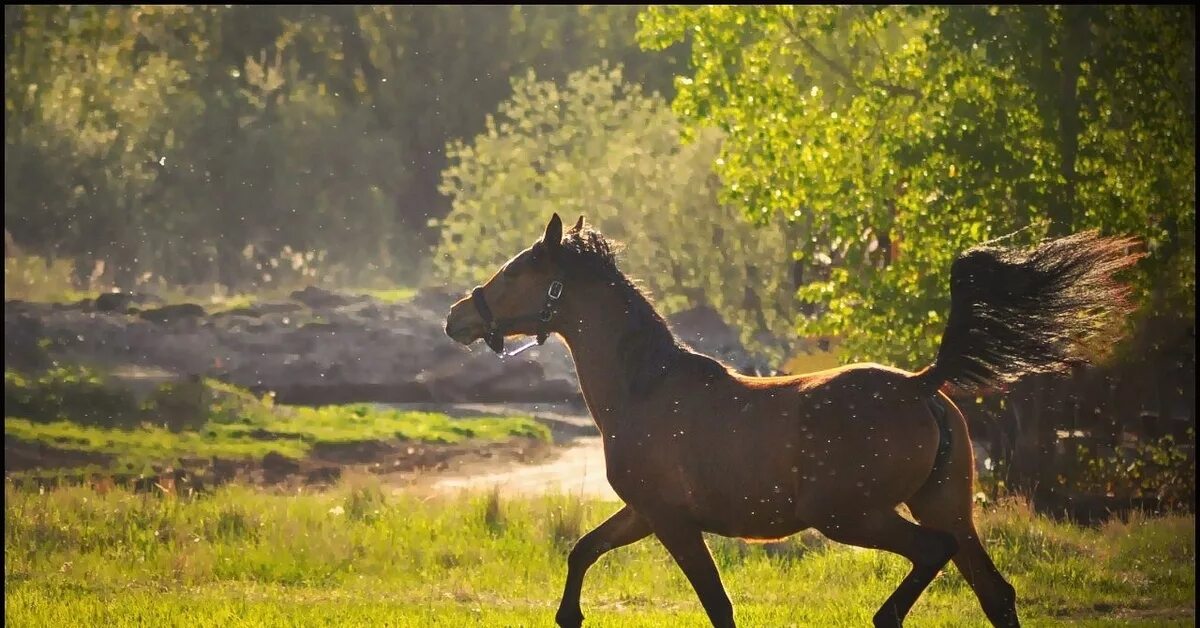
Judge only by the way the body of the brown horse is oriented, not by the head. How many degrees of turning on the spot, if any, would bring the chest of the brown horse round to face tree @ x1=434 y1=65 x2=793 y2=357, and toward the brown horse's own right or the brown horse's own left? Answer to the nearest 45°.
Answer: approximately 90° to the brown horse's own right

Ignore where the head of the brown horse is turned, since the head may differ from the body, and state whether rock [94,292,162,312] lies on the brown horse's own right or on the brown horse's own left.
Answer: on the brown horse's own right

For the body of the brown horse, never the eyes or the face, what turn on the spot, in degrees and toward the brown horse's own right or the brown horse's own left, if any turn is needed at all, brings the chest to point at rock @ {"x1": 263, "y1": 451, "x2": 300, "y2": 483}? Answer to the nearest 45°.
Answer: approximately 45° to the brown horse's own right

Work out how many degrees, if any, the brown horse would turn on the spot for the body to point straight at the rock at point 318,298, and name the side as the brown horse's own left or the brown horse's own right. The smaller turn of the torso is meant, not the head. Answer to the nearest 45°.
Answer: approximately 45° to the brown horse's own right

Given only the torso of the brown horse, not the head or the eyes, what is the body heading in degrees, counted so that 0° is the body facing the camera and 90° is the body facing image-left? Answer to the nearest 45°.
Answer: approximately 90°

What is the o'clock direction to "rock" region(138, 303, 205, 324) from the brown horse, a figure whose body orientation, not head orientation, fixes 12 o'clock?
The rock is roughly at 2 o'clock from the brown horse.
